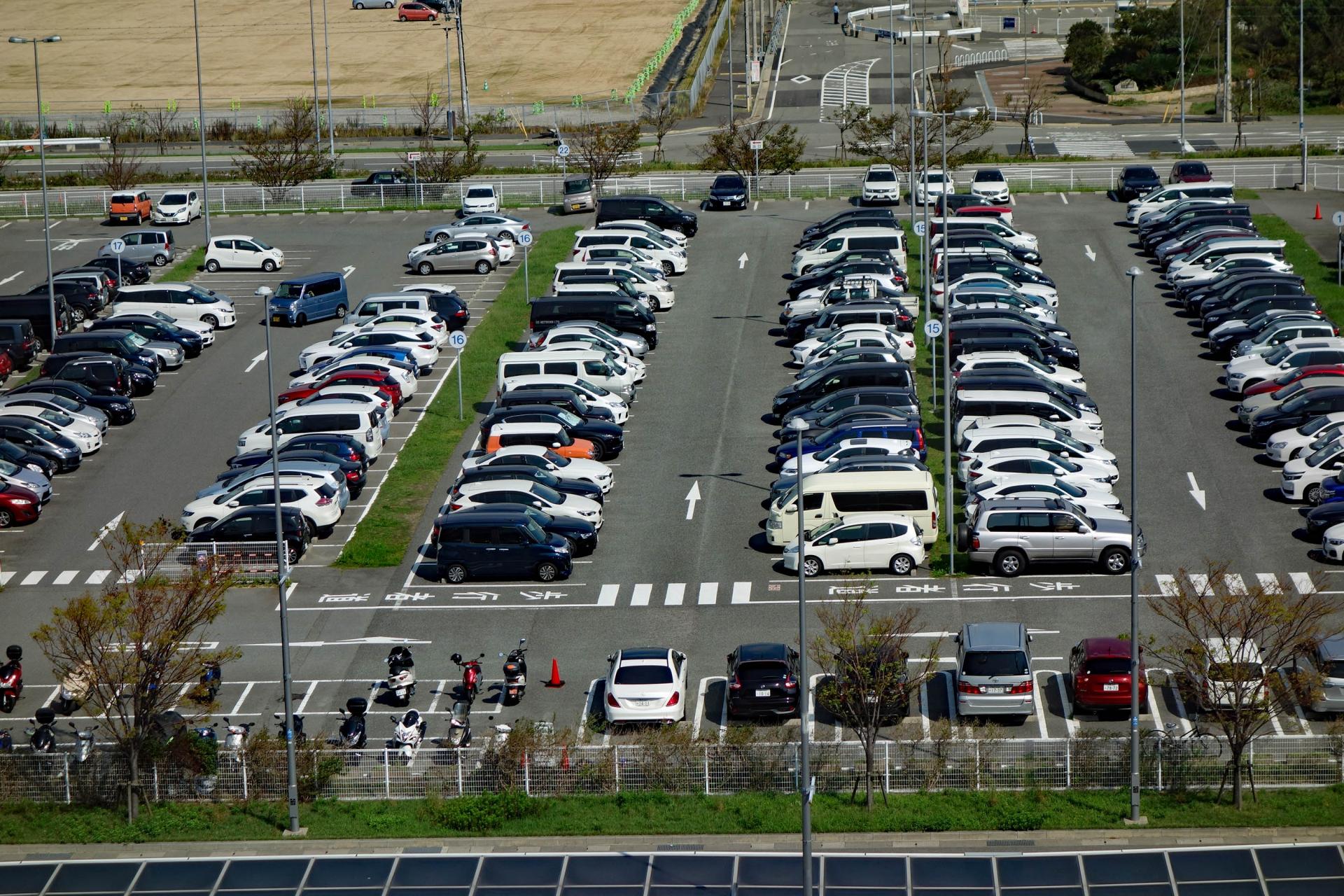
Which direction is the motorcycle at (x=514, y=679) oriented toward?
away from the camera

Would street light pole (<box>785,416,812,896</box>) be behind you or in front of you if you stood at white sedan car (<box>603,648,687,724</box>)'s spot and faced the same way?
behind

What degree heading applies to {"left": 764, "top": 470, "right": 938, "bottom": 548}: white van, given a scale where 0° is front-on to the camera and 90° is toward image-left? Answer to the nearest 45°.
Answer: approximately 90°

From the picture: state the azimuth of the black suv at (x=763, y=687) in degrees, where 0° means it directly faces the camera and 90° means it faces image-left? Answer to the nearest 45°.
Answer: approximately 180°

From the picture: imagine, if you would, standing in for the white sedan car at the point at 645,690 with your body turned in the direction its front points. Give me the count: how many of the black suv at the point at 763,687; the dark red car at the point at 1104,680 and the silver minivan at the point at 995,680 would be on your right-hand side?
3

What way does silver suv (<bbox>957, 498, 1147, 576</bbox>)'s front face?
to the viewer's right

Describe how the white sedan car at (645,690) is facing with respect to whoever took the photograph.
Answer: facing away from the viewer

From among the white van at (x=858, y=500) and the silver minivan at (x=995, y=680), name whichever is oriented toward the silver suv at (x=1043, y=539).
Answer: the silver minivan

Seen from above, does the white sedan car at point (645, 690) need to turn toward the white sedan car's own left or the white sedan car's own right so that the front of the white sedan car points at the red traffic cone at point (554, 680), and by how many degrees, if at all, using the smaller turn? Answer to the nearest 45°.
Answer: approximately 45° to the white sedan car's own left

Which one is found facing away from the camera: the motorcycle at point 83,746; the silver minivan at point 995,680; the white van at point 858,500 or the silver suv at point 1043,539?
the silver minivan

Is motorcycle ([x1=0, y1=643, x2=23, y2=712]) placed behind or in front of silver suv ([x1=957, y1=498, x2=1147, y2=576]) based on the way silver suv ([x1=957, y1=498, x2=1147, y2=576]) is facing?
behind

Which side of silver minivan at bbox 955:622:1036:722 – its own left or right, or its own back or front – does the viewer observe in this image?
back

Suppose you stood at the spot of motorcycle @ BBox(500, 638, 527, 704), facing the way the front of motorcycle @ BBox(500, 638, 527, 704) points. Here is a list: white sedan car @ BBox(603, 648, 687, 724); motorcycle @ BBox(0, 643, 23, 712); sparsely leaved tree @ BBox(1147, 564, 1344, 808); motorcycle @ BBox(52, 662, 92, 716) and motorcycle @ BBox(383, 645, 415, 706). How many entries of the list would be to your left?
3

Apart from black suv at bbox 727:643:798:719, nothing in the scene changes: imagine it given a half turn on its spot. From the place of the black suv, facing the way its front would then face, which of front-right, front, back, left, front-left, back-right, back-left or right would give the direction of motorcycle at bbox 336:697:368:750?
right

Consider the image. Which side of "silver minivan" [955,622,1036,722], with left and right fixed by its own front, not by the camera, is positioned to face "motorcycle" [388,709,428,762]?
left
